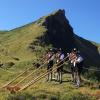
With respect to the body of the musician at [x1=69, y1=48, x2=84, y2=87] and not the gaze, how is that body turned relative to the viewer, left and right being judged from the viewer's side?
facing the viewer and to the left of the viewer
